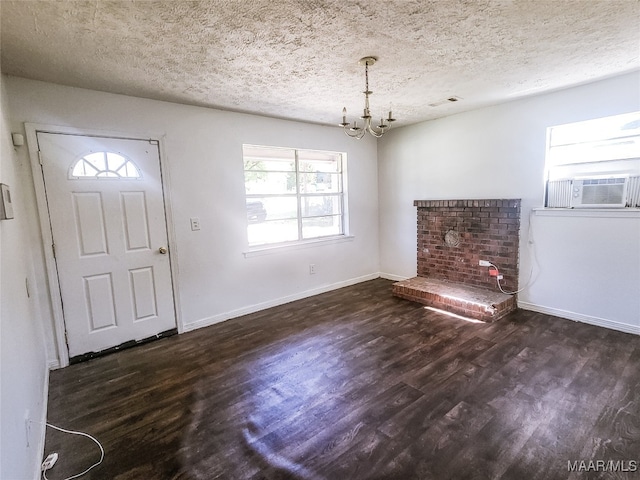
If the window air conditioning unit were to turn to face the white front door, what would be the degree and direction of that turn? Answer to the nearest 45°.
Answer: approximately 45° to its right

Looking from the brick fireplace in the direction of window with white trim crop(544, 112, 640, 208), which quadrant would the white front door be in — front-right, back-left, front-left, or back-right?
back-right

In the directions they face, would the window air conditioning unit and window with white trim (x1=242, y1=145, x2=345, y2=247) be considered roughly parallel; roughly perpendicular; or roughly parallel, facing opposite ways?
roughly perpendicular

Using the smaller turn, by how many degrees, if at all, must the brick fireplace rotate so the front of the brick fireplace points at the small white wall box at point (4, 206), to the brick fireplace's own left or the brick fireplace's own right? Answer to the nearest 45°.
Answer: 0° — it already faces it

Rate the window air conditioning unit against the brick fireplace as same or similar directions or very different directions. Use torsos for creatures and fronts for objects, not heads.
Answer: same or similar directions

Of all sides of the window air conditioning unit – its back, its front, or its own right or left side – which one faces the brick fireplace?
right

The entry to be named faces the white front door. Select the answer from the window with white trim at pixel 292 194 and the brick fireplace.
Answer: the brick fireplace

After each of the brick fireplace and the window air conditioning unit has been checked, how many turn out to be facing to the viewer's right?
0

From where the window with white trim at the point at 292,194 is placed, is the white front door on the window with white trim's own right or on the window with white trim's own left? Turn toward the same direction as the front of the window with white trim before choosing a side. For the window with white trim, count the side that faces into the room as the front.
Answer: on the window with white trim's own right

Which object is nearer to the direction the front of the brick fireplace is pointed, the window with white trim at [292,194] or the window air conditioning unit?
the window with white trim

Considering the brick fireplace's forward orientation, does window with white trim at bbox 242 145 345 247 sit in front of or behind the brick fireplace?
in front

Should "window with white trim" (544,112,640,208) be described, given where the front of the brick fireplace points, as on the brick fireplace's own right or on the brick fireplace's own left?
on the brick fireplace's own left
